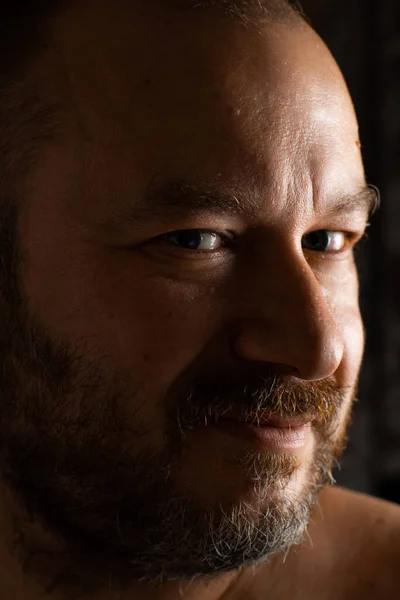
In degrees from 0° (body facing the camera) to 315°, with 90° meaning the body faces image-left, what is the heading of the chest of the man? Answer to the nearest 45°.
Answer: approximately 315°

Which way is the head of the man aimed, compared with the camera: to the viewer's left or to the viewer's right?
to the viewer's right
